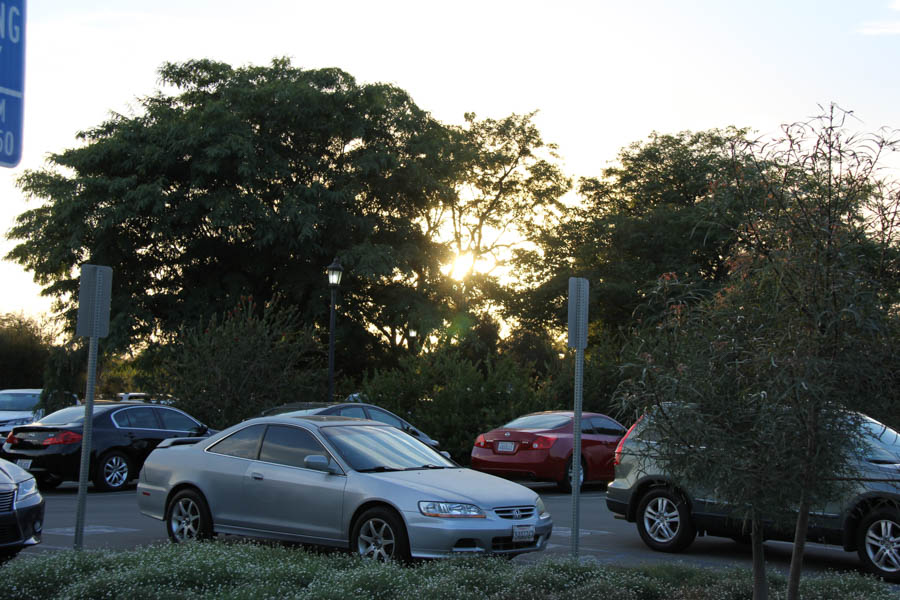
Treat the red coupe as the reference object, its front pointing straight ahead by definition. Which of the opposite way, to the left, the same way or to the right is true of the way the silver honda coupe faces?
to the right

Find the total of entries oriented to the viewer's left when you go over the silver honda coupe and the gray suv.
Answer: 0

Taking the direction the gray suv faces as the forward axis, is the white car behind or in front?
behind

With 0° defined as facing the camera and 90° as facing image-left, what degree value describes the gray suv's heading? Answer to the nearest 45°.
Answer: approximately 315°

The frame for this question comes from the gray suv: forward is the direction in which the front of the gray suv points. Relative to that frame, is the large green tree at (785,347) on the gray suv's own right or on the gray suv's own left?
on the gray suv's own right

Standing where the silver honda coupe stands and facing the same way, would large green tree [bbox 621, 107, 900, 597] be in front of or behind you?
in front

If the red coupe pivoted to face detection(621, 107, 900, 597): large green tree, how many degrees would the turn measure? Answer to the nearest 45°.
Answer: approximately 135° to its right

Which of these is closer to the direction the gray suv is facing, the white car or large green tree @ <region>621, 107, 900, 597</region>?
the large green tree

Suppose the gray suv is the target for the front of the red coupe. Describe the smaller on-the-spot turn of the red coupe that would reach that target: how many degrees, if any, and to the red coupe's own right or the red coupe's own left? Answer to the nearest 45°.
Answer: approximately 135° to the red coupe's own right

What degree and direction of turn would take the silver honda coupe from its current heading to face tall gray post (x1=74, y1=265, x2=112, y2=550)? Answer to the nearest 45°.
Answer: approximately 135° to its right

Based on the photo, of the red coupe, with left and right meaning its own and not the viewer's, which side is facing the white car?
left

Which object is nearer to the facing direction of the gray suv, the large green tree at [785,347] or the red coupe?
the large green tree

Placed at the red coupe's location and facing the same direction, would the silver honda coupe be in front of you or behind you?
behind
